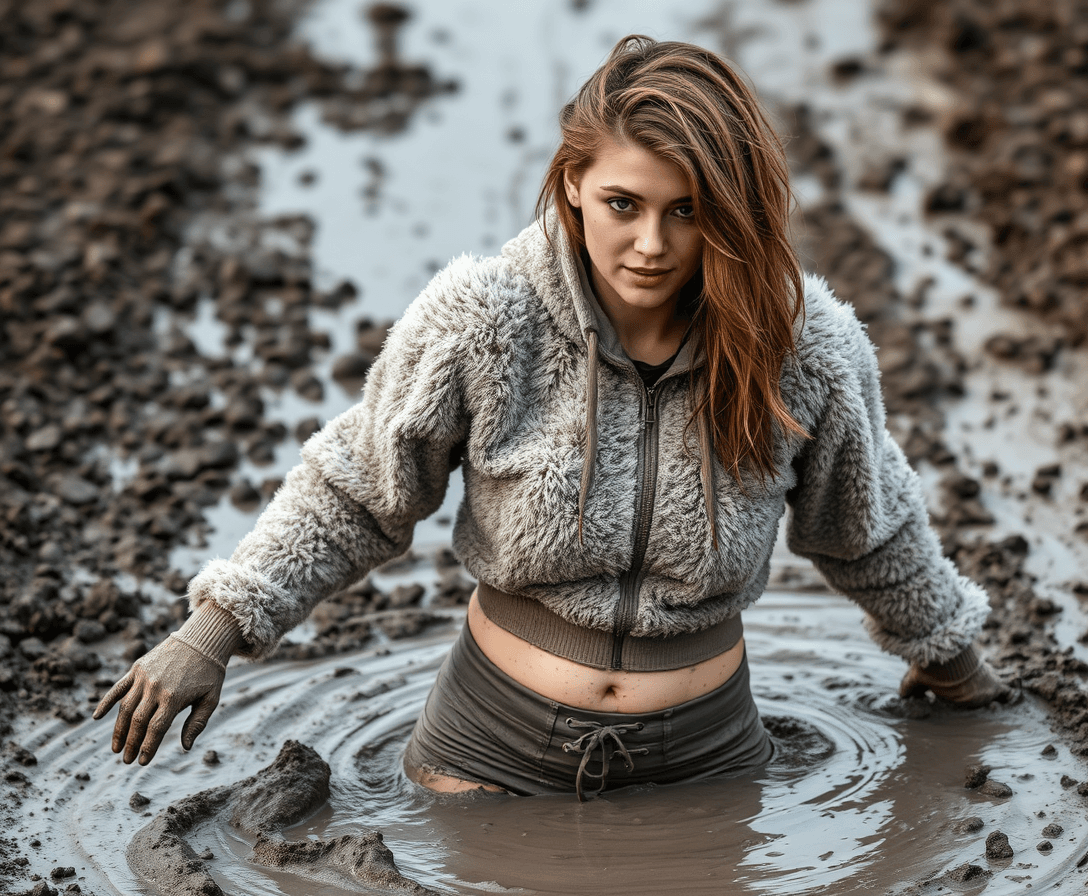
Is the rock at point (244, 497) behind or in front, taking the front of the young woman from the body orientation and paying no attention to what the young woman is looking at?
behind

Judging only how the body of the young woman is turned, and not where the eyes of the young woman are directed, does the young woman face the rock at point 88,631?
no

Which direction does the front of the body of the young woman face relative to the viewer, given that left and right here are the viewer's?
facing the viewer

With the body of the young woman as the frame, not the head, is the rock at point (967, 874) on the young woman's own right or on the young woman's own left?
on the young woman's own left

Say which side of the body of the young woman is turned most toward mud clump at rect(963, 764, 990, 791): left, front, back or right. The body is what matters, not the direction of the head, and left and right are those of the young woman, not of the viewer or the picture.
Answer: left

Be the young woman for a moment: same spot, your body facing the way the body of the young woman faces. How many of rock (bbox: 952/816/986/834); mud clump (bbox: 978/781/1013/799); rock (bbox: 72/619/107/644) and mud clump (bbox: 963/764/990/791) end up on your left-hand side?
3

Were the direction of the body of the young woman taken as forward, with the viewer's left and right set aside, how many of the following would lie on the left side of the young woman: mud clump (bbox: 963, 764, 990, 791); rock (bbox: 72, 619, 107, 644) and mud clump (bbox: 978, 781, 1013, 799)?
2

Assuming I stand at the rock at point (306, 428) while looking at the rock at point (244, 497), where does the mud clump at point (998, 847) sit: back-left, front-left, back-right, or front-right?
front-left

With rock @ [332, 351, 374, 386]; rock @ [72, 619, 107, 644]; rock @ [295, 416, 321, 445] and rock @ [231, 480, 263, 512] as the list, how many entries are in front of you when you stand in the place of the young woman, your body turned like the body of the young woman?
0

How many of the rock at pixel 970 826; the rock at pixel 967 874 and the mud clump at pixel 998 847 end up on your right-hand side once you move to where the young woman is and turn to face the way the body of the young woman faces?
0

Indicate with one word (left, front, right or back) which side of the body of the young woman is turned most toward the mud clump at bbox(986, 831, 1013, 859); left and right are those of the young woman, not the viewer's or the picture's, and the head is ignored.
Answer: left

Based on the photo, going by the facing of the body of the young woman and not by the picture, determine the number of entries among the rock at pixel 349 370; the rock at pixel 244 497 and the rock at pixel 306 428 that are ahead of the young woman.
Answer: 0

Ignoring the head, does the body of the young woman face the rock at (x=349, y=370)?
no

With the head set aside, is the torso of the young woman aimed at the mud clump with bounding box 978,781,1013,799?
no
